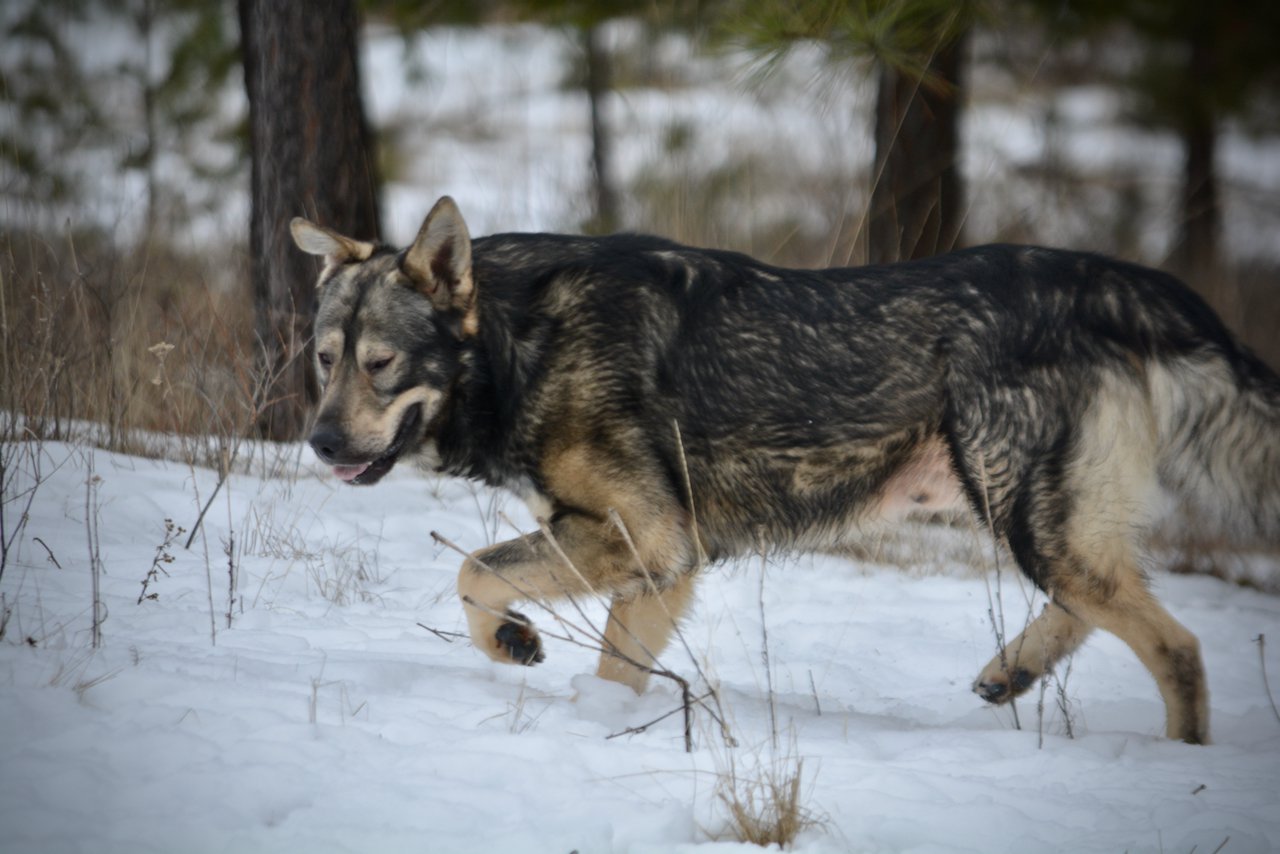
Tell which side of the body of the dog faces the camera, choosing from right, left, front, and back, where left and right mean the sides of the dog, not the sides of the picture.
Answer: left

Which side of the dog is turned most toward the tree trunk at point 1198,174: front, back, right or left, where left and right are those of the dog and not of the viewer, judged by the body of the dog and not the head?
right

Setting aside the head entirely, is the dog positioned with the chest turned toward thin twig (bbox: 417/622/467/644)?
yes

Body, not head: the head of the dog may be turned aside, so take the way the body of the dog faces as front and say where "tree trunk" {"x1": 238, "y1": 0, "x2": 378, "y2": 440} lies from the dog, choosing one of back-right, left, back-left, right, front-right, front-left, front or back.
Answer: front-right

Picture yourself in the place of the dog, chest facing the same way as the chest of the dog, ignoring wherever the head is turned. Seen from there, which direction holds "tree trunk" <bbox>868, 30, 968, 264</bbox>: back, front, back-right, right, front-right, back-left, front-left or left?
right
